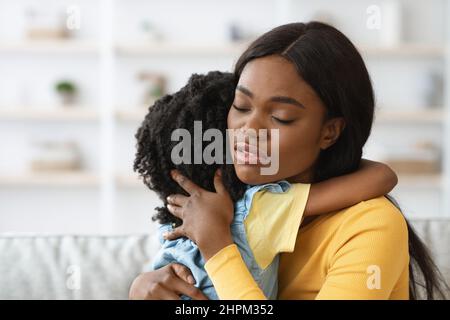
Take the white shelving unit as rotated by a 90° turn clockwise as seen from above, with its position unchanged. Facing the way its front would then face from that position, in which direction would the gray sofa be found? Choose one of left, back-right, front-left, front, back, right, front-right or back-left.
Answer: left

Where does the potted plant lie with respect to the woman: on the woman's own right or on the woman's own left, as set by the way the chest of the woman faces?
on the woman's own right

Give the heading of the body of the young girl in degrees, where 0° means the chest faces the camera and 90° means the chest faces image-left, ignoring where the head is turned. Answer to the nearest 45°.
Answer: approximately 225°

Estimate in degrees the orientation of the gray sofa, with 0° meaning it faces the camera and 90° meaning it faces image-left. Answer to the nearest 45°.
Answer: approximately 0°

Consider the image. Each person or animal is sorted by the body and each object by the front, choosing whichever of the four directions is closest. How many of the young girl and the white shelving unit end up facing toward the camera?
1

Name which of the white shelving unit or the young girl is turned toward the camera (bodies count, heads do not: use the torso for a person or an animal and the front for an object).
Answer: the white shelving unit

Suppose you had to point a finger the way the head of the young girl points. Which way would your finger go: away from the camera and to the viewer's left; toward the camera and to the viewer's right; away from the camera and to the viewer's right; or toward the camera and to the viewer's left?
away from the camera and to the viewer's right

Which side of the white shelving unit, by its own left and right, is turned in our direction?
front

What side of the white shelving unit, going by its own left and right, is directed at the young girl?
front

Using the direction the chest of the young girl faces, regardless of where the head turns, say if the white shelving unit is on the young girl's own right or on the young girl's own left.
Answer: on the young girl's own left

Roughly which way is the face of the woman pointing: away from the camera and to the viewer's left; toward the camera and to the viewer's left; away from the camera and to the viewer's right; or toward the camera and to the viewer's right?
toward the camera and to the viewer's left

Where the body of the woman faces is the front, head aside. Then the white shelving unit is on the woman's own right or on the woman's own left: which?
on the woman's own right

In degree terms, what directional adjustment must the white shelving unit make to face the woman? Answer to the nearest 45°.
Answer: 0° — it already faces them

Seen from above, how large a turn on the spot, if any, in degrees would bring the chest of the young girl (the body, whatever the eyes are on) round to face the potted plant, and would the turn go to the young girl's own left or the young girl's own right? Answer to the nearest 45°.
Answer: approximately 45° to the young girl's own left

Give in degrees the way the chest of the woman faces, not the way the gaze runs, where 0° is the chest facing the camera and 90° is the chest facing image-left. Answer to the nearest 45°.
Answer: approximately 45°
